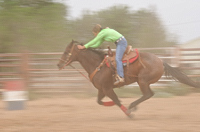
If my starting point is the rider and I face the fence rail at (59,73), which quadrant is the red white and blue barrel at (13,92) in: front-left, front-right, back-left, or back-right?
front-left

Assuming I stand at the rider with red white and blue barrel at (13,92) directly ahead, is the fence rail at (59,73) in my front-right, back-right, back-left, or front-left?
front-right

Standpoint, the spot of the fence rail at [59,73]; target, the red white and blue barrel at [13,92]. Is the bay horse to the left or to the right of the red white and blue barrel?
left

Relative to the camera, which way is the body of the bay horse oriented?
to the viewer's left

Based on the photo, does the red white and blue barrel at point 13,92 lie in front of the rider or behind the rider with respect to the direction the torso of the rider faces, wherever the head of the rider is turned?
in front

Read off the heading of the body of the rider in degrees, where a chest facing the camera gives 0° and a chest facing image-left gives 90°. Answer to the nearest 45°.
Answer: approximately 90°

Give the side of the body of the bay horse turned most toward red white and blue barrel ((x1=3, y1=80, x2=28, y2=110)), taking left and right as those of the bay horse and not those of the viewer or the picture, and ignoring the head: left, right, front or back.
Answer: front

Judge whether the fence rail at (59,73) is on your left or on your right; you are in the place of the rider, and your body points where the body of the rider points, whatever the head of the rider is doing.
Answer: on your right
